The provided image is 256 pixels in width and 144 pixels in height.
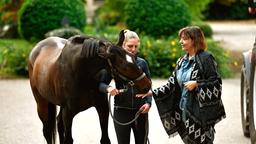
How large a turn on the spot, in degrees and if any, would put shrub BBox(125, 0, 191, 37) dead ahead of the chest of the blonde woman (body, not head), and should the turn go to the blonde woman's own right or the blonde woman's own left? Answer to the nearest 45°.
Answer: approximately 180°

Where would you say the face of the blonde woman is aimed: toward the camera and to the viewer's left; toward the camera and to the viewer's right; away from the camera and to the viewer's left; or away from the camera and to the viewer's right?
toward the camera and to the viewer's right

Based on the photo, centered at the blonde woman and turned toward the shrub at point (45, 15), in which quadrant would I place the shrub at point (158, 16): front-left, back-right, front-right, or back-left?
front-right

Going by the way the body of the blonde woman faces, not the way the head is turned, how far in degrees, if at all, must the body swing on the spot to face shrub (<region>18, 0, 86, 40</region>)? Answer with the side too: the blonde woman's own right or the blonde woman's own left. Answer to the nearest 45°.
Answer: approximately 180°

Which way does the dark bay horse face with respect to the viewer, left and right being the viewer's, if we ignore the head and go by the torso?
facing the viewer and to the right of the viewer

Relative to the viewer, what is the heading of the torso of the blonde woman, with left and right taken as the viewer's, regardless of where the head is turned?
facing the viewer

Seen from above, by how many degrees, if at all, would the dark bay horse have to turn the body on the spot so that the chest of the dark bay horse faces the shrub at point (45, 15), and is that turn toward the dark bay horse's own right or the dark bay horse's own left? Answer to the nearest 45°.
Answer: approximately 135° to the dark bay horse's own left

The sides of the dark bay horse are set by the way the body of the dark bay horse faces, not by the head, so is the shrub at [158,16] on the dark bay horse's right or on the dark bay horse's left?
on the dark bay horse's left
